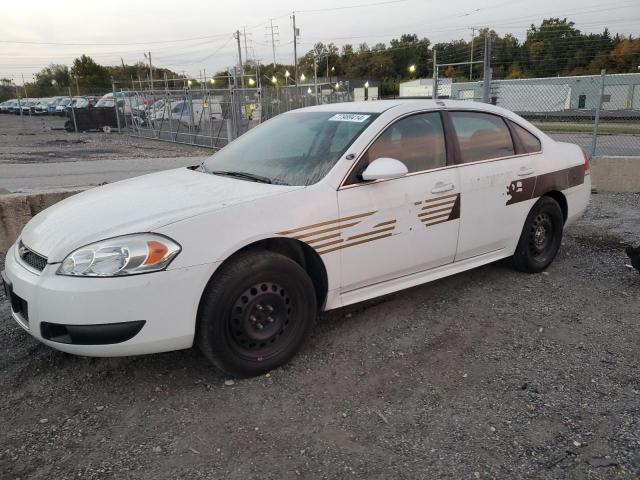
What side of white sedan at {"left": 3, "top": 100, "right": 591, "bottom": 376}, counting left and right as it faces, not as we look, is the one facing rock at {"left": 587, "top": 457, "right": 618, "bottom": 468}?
left

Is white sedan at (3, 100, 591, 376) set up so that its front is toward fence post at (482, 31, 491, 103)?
no

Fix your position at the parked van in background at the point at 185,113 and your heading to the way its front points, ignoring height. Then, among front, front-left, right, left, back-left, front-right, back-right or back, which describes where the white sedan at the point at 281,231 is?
left

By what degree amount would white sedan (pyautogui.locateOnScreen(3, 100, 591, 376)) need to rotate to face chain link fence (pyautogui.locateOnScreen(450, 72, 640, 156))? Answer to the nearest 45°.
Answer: approximately 180°

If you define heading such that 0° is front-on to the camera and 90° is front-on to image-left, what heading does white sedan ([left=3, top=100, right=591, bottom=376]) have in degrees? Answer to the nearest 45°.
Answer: approximately 45°

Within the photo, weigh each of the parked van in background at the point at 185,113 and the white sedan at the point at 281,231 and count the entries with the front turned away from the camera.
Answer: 0

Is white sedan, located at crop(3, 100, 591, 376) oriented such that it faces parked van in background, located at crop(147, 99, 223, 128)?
no

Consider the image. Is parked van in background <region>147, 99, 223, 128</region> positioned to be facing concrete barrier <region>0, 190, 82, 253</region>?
no

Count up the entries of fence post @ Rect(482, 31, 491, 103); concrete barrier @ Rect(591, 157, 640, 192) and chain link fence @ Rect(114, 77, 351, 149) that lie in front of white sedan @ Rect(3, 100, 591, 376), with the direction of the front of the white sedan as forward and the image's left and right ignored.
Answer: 0

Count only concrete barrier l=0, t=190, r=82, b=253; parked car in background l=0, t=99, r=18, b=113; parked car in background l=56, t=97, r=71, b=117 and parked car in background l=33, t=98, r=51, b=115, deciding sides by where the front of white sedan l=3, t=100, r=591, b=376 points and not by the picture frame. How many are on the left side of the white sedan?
0

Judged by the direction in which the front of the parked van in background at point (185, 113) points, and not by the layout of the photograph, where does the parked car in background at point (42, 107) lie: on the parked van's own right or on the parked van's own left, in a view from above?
on the parked van's own right

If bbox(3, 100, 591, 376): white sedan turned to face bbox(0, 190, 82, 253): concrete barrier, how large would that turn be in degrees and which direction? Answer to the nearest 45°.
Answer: approximately 90° to its right
